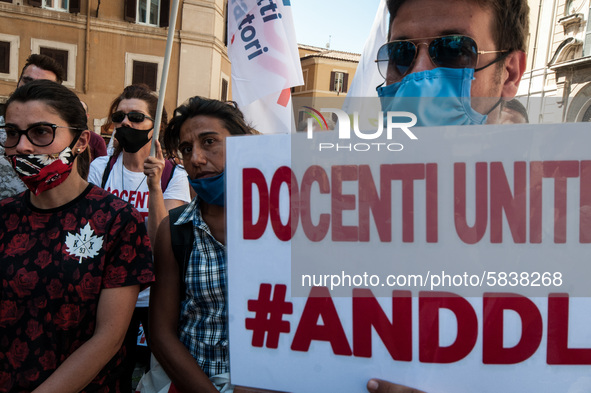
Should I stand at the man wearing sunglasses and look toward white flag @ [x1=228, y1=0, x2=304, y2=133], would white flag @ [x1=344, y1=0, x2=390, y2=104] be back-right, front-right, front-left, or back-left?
front-right

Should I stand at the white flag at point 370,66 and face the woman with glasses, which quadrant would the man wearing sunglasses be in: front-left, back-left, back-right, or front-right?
front-left

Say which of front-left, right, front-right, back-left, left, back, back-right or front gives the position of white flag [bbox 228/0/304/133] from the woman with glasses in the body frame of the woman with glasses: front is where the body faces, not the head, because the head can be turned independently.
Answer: back

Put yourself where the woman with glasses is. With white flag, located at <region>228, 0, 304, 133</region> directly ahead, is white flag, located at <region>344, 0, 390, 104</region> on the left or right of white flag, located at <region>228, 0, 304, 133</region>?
right

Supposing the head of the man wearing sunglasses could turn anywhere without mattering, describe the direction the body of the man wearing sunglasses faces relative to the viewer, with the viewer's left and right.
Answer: facing the viewer and to the left of the viewer

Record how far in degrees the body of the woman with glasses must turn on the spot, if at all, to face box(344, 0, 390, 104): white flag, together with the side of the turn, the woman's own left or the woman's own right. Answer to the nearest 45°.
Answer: approximately 135° to the woman's own left

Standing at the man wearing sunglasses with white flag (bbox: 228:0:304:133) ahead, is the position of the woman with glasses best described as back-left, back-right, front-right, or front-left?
front-left

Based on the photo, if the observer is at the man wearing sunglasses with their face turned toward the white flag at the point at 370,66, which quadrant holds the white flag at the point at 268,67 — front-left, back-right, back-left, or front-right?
front-left

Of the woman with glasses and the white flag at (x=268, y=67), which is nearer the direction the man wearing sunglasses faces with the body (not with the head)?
the woman with glasses

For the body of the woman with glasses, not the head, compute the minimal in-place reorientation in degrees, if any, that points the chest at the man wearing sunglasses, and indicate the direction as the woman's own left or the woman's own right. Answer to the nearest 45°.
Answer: approximately 90° to the woman's own left

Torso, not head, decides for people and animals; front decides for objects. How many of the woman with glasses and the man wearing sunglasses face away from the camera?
0
